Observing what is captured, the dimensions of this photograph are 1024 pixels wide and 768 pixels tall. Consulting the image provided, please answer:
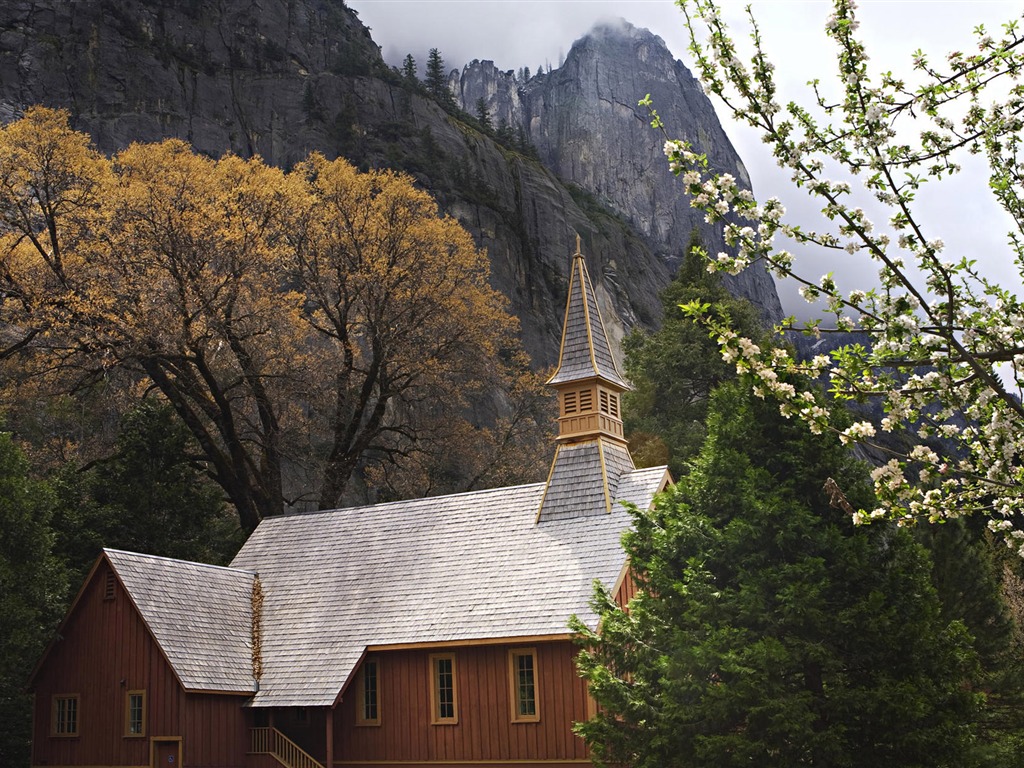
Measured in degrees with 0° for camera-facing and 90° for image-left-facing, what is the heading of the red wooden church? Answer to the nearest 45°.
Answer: approximately 315°

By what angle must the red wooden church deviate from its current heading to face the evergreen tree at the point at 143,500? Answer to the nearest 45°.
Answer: approximately 180°

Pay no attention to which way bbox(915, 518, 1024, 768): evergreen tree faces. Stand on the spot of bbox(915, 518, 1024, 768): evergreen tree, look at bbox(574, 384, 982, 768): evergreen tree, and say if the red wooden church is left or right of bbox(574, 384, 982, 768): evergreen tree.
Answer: right

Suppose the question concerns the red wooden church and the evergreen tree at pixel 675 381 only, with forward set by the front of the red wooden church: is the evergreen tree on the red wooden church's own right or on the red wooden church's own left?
on the red wooden church's own left
